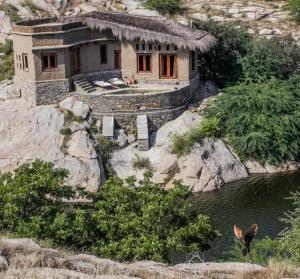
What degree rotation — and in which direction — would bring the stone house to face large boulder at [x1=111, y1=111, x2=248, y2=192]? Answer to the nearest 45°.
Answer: approximately 45° to its left

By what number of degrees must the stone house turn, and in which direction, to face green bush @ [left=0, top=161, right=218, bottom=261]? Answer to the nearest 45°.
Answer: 0° — it already faces it

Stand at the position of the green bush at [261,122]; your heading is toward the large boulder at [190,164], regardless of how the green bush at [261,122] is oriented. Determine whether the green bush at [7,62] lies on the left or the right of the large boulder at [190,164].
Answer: right

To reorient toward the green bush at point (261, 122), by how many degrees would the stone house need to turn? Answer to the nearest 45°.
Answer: approximately 45° to its left

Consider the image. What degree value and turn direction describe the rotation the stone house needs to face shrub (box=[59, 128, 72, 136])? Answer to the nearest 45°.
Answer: approximately 45° to its right

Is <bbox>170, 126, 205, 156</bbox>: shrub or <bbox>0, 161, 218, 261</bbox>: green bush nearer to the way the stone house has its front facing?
the green bush

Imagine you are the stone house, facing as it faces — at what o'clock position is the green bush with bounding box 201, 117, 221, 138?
The green bush is roughly at 10 o'clock from the stone house.

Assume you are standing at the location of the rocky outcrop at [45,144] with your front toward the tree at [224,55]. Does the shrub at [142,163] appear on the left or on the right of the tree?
right

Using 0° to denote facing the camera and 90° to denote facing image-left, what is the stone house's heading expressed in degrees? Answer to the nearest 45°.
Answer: approximately 0°

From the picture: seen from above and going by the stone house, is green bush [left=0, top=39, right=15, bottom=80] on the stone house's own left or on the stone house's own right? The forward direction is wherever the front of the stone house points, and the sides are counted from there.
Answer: on the stone house's own right
